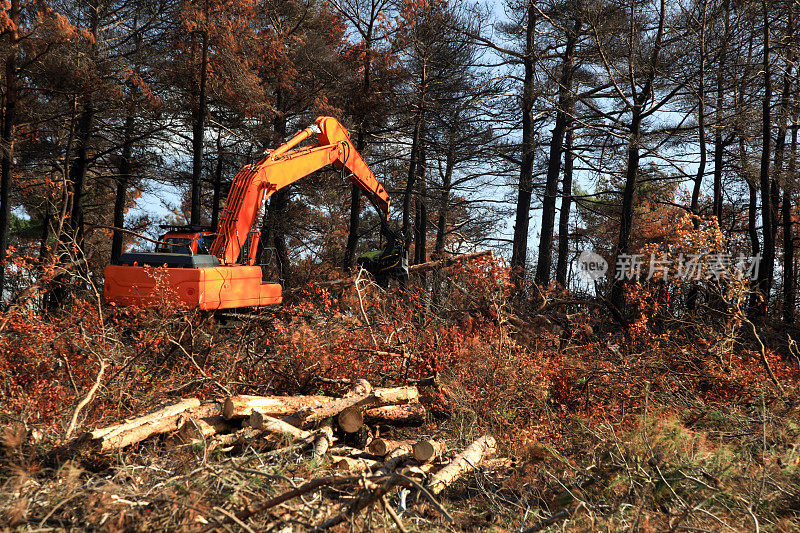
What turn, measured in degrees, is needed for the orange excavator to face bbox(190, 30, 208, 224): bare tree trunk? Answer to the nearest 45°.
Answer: approximately 45° to its left

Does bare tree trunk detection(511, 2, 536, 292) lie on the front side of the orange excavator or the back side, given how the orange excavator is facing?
on the front side

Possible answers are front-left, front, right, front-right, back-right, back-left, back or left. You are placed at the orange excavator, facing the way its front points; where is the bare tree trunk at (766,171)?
front-right

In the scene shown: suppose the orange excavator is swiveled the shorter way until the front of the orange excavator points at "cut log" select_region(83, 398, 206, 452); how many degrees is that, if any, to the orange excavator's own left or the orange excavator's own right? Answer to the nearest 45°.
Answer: approximately 135° to the orange excavator's own right

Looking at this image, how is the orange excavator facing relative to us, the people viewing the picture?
facing away from the viewer and to the right of the viewer

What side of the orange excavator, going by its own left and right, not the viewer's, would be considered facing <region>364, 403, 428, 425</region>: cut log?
right

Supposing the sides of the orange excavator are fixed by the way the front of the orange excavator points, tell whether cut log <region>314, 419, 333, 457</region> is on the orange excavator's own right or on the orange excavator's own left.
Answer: on the orange excavator's own right

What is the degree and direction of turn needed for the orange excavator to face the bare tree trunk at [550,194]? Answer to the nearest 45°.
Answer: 0° — it already faces it

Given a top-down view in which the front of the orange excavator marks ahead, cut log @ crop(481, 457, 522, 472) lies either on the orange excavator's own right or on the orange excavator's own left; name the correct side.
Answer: on the orange excavator's own right

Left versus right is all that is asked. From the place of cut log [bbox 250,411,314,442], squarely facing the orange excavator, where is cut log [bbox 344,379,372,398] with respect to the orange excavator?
right

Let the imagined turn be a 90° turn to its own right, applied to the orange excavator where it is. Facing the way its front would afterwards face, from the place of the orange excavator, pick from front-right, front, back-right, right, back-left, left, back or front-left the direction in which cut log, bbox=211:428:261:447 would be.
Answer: front-right

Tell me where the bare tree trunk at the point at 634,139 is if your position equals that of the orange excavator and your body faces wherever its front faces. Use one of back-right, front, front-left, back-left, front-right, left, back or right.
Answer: front-right
